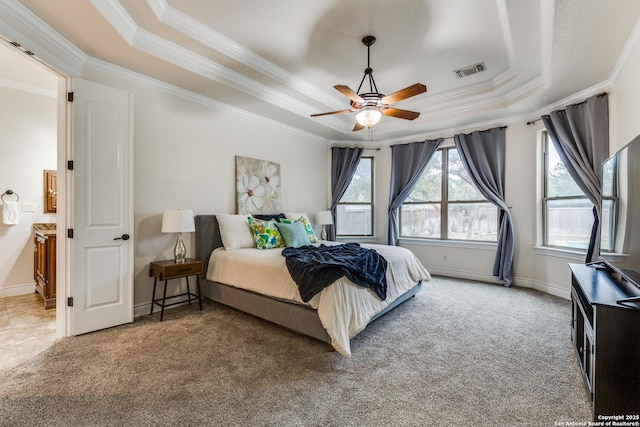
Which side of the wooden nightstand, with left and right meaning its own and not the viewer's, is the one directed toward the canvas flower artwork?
left

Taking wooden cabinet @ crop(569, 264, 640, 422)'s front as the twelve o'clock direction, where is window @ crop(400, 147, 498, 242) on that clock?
The window is roughly at 2 o'clock from the wooden cabinet.

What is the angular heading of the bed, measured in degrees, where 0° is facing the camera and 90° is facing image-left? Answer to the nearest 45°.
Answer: approximately 315°

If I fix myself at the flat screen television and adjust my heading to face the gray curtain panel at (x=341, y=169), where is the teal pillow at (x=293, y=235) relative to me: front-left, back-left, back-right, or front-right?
front-left

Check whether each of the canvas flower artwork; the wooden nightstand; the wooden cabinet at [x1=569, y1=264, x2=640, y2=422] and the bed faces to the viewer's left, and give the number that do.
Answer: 1

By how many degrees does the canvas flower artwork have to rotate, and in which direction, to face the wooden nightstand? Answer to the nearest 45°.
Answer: approximately 90° to its right

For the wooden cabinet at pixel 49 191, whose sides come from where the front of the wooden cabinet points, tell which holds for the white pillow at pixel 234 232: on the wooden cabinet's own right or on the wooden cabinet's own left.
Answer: on the wooden cabinet's own left

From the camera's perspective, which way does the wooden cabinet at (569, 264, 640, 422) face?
to the viewer's left

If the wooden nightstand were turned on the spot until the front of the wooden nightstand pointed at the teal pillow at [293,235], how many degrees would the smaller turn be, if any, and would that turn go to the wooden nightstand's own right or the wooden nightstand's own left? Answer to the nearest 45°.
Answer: approximately 45° to the wooden nightstand's own left

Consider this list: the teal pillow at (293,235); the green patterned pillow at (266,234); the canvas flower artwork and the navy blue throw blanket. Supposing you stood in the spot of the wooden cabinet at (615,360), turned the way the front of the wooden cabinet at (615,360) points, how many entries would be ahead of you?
4

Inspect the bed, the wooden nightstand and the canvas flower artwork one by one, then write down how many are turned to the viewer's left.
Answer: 0

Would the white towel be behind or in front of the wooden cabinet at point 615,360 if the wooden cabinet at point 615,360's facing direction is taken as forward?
in front

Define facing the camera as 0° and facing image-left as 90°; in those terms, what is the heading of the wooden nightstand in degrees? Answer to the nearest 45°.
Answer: approximately 315°

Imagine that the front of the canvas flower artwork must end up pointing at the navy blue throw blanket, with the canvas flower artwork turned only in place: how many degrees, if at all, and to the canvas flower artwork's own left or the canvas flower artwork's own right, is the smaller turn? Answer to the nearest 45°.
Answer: approximately 45° to the canvas flower artwork's own right

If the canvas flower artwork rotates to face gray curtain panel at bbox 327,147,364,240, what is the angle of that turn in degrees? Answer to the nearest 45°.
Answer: approximately 90° to its left

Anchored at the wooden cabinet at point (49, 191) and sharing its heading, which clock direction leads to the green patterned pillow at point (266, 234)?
The green patterned pillow is roughly at 9 o'clock from the wooden cabinet.
